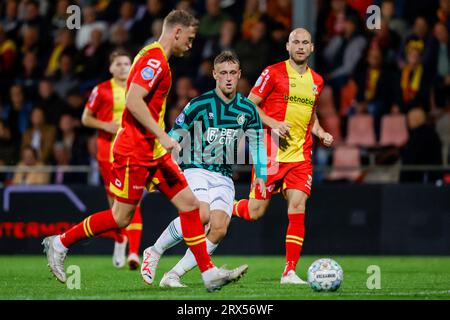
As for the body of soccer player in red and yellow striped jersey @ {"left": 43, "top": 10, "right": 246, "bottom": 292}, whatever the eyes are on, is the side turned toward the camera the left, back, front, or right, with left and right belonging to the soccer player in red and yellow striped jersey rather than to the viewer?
right

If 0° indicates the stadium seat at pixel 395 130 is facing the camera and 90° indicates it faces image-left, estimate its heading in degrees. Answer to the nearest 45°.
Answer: approximately 0°

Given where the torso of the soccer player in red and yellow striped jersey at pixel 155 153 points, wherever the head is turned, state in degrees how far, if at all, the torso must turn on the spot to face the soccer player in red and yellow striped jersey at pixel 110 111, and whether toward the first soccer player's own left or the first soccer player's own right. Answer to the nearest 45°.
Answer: approximately 90° to the first soccer player's own left

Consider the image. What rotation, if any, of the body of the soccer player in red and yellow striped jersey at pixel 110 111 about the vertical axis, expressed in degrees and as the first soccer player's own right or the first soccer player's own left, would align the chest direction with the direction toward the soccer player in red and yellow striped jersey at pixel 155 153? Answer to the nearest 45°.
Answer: approximately 45° to the first soccer player's own right

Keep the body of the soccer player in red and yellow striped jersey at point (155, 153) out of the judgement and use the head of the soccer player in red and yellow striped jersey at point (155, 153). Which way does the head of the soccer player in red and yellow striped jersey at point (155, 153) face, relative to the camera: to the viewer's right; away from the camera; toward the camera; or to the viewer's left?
to the viewer's right

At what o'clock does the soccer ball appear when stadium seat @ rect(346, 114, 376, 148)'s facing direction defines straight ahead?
The soccer ball is roughly at 12 o'clock from the stadium seat.

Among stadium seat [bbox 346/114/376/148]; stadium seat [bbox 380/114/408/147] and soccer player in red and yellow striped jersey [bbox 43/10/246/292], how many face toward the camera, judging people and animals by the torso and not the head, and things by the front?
2
